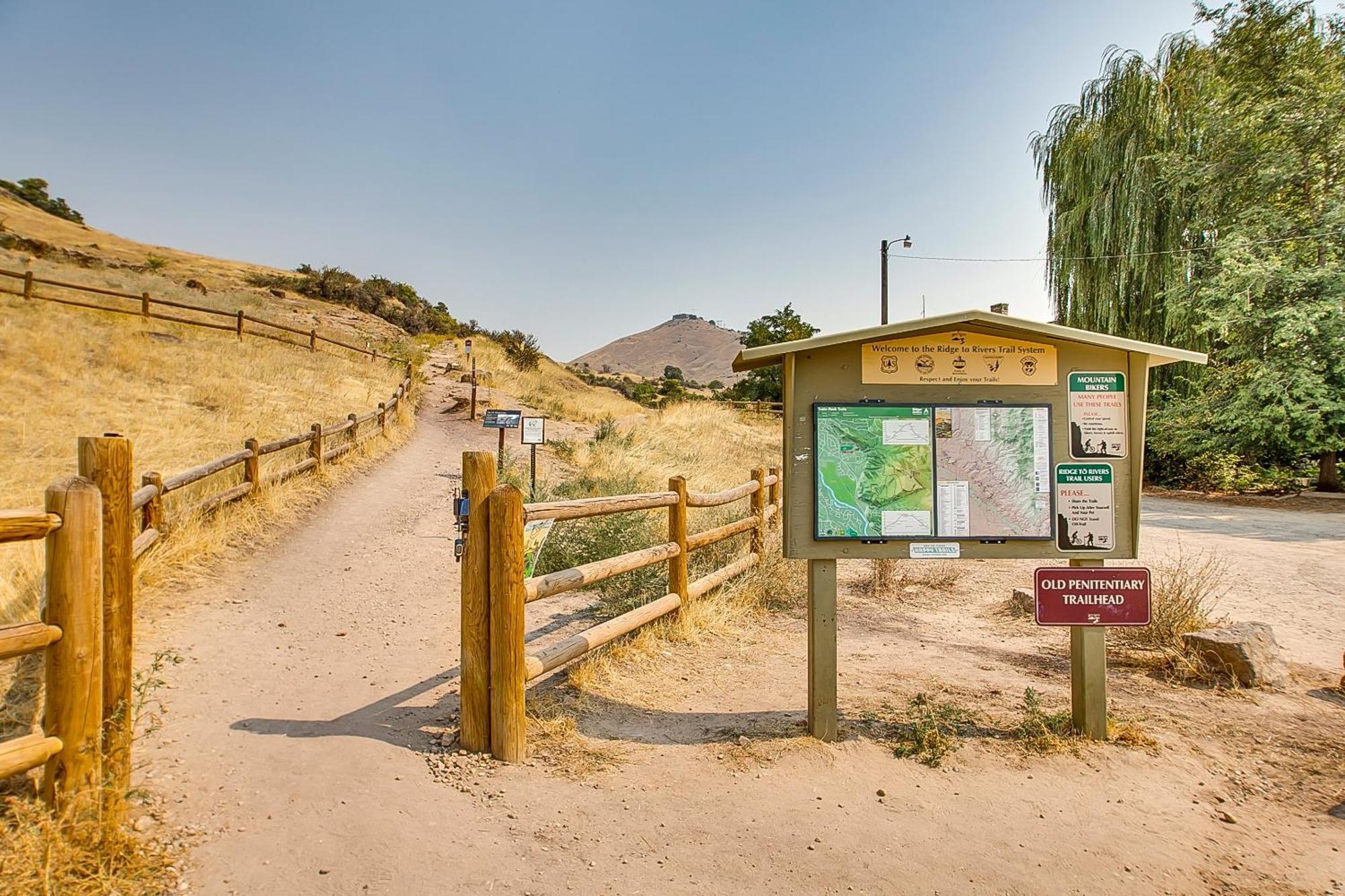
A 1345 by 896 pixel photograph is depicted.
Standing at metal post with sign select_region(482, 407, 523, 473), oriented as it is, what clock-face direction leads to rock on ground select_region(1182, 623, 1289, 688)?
The rock on ground is roughly at 11 o'clock from the metal post with sign.

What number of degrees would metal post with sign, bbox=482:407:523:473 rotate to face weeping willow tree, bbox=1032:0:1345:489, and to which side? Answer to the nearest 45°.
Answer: approximately 90° to its left

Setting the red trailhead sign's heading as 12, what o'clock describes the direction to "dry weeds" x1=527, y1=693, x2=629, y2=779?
The dry weeds is roughly at 2 o'clock from the red trailhead sign.

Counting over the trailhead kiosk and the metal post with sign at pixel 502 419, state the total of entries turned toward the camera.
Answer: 2

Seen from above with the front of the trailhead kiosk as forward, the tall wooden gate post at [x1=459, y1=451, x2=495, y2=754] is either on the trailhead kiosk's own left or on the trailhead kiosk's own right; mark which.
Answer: on the trailhead kiosk's own right

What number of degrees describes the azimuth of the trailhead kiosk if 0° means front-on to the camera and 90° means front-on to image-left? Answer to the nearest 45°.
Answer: approximately 0°

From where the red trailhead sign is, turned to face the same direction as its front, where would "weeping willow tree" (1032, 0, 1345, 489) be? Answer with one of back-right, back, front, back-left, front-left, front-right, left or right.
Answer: back

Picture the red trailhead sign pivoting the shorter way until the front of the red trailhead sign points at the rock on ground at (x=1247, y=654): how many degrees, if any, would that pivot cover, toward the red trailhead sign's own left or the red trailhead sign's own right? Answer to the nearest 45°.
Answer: approximately 135° to the red trailhead sign's own left

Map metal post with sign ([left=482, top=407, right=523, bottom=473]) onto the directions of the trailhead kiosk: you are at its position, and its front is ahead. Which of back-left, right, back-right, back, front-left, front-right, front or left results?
back-right

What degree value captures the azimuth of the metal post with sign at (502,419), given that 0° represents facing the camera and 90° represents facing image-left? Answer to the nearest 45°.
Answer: approximately 0°

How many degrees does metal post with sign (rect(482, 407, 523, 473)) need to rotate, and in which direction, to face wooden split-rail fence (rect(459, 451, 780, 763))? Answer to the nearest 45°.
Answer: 0° — it already faces it
